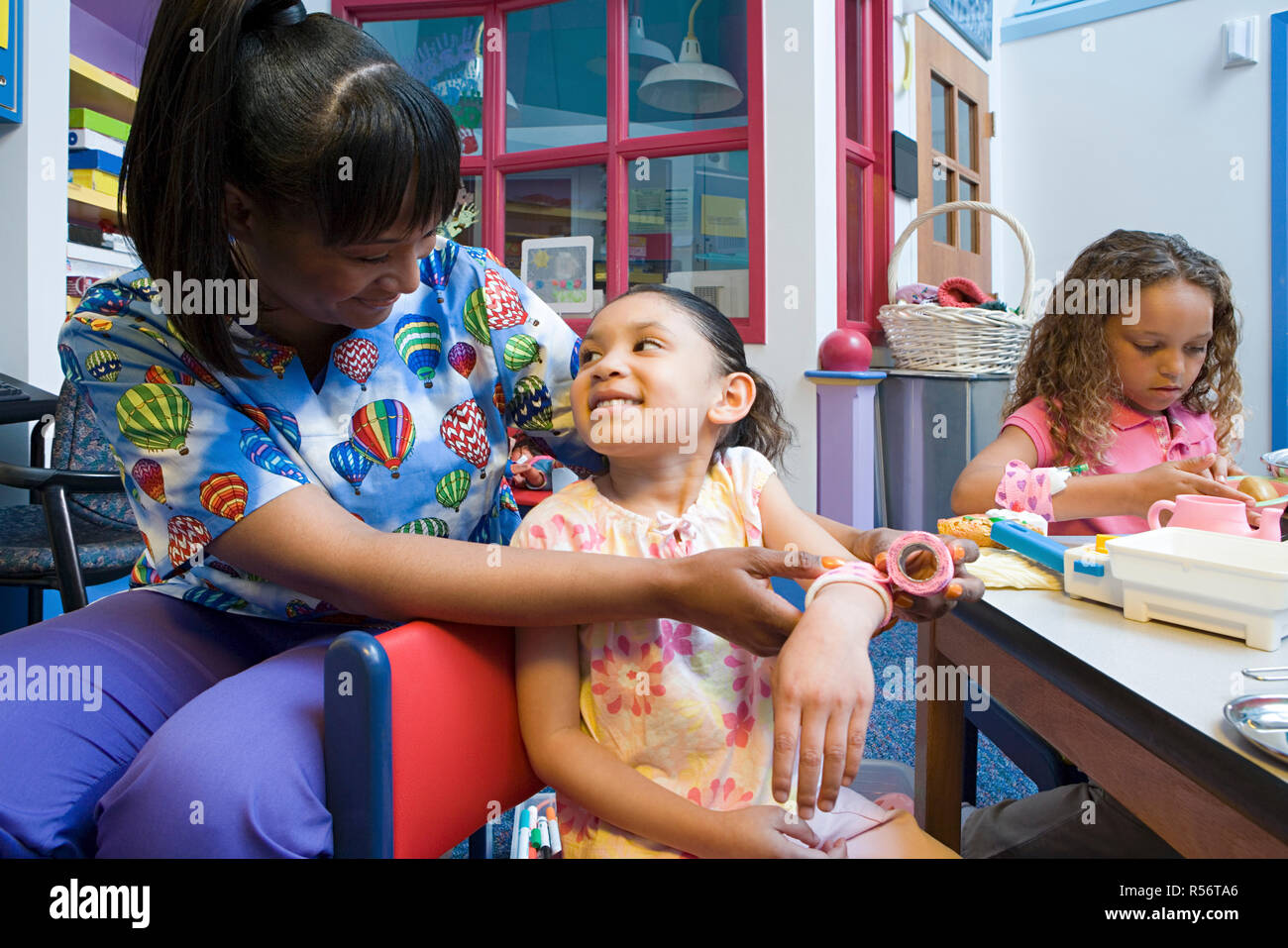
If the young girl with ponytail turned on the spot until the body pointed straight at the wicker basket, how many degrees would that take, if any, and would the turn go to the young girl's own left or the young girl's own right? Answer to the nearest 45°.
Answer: approximately 135° to the young girl's own left

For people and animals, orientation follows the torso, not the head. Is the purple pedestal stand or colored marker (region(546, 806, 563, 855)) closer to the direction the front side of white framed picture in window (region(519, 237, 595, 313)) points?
the colored marker

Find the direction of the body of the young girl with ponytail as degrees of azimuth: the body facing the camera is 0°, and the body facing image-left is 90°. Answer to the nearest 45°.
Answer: approximately 315°

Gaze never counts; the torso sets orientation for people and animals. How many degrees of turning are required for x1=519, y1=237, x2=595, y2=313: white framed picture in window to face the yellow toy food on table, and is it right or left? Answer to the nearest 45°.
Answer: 0° — it already faces it
